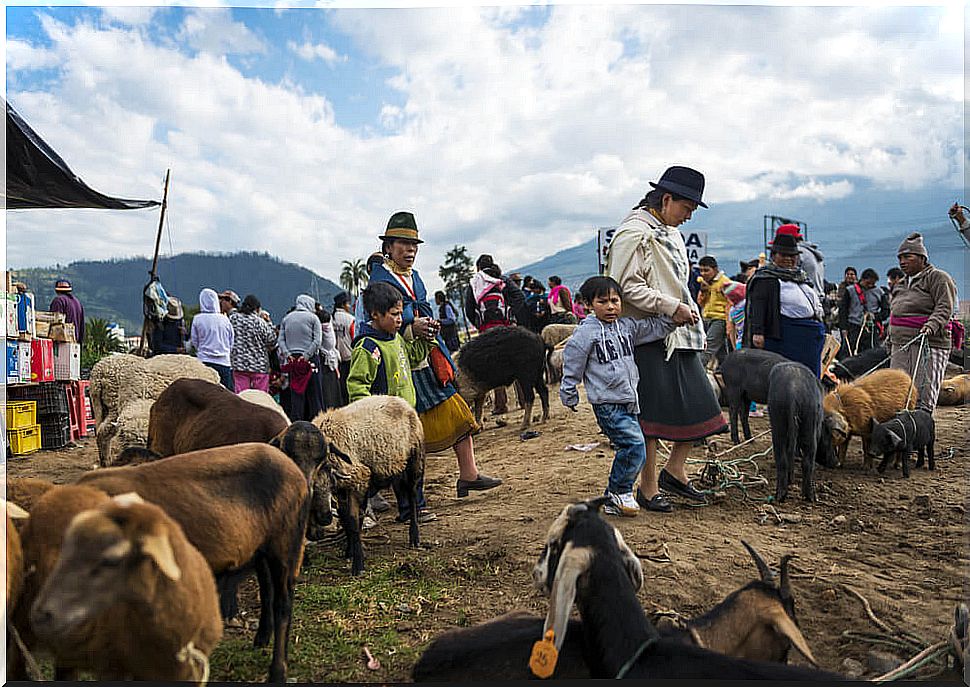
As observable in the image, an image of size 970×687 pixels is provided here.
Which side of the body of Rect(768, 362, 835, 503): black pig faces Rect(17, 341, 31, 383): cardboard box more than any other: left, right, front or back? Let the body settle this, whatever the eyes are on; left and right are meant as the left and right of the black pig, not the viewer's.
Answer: left

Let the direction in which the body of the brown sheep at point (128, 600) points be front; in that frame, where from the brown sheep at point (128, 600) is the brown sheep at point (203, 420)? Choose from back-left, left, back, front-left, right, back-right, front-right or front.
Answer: back-right

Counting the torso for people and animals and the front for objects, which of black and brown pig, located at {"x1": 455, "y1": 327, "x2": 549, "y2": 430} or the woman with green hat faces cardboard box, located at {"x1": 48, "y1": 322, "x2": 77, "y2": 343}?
the black and brown pig

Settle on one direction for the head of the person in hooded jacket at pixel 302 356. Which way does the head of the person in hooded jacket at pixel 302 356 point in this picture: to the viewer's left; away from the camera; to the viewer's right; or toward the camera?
away from the camera

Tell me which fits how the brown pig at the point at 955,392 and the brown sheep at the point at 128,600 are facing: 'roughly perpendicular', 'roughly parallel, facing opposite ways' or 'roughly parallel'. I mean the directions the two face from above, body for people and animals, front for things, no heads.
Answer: roughly perpendicular

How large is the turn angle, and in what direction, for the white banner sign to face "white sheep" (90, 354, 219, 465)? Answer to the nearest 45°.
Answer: approximately 45° to its right

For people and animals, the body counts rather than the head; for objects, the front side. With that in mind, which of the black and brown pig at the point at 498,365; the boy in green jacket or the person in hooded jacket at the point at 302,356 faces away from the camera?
the person in hooded jacket

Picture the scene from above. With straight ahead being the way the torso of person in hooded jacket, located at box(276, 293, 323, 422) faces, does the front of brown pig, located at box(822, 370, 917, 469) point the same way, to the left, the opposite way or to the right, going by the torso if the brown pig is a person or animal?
to the left

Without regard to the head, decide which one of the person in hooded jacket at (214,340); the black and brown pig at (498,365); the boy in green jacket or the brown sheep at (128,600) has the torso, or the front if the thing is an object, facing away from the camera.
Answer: the person in hooded jacket
